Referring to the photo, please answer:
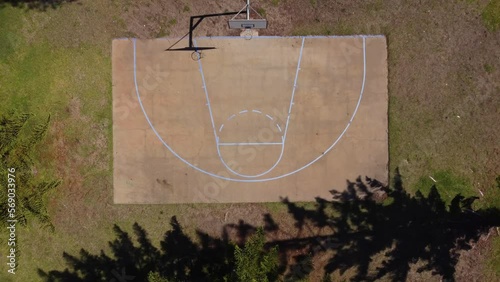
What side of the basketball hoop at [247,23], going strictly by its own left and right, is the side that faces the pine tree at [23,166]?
right

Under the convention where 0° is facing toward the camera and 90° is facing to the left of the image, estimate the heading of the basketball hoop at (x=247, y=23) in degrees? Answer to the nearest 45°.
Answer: approximately 0°
